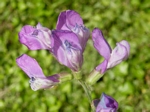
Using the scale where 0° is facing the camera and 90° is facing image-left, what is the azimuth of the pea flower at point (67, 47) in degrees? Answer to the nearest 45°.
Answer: approximately 0°
